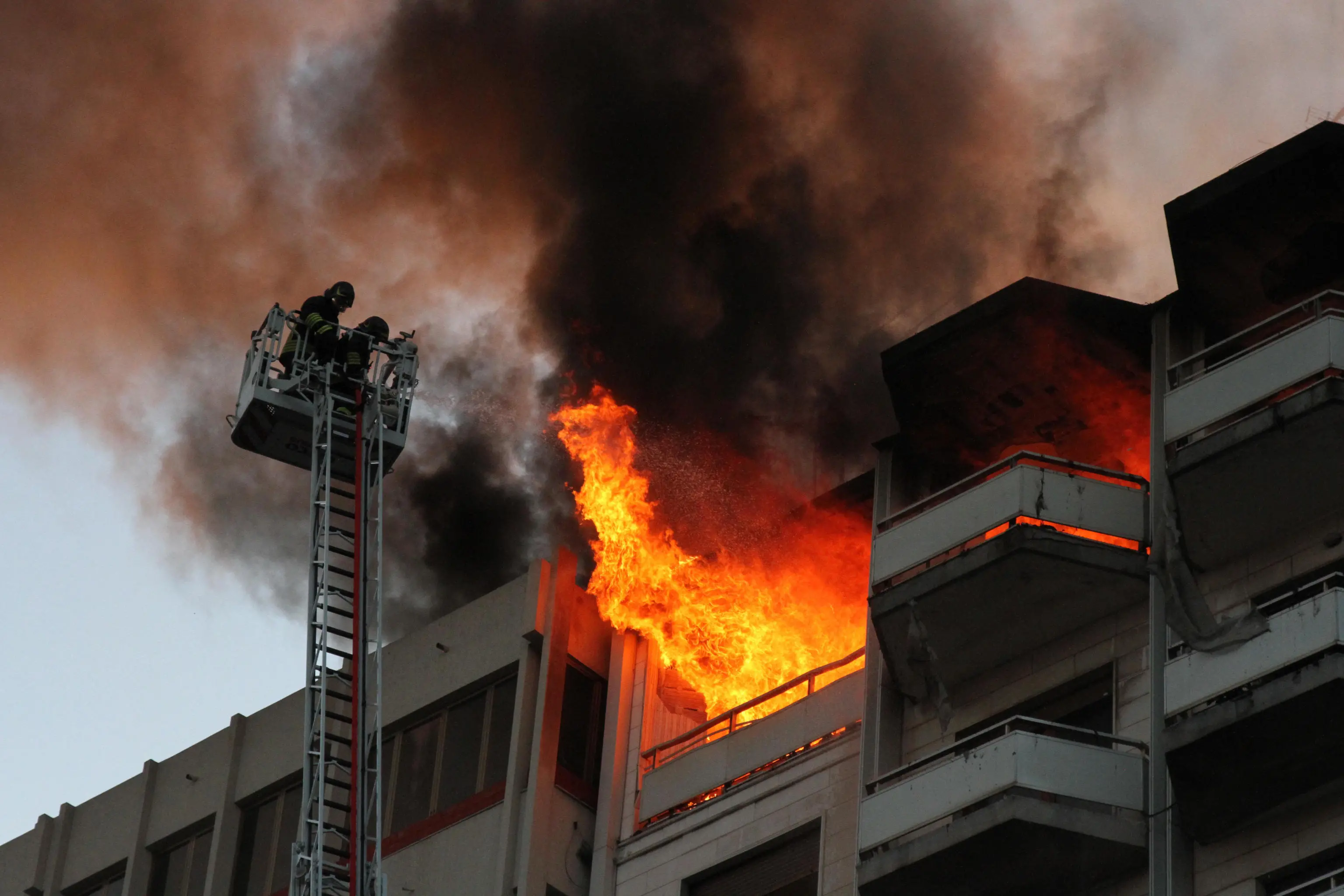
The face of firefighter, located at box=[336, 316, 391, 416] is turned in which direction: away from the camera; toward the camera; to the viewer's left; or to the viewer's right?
to the viewer's right

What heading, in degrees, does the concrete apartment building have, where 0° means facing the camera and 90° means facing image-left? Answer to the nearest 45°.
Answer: approximately 45°

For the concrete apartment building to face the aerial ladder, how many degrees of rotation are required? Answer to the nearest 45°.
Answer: approximately 90° to its right
